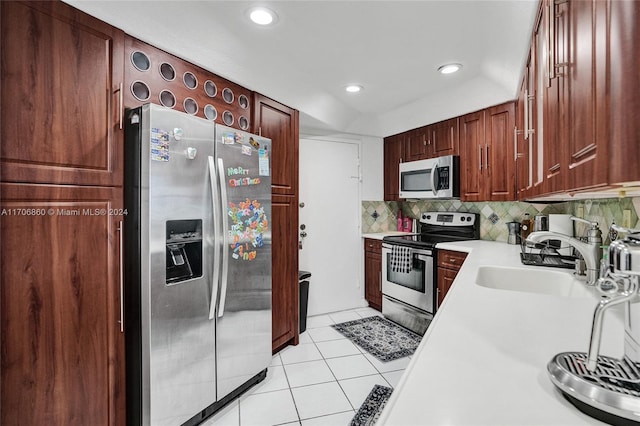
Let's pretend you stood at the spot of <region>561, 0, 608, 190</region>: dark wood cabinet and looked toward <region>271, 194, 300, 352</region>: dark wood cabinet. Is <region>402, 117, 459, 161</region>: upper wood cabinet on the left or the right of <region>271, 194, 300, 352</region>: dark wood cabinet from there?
right

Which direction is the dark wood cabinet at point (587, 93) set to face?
to the viewer's left

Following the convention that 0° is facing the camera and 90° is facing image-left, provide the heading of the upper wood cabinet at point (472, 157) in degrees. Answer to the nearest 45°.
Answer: approximately 45°

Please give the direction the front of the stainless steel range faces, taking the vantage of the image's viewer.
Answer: facing the viewer and to the left of the viewer

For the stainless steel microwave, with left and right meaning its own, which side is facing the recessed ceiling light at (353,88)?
front

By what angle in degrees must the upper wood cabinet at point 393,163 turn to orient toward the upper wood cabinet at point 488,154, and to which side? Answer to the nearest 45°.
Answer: approximately 90° to its left

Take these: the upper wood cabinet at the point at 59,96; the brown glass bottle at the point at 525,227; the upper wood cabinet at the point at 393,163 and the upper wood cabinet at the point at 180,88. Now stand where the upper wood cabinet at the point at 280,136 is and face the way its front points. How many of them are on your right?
2

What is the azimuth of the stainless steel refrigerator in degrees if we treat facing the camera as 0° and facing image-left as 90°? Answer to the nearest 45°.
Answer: approximately 315°

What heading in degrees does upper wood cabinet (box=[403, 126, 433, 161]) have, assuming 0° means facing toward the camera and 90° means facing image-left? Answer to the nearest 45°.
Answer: approximately 45°

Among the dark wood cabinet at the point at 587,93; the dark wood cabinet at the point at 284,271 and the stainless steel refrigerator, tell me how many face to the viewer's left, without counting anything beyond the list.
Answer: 1

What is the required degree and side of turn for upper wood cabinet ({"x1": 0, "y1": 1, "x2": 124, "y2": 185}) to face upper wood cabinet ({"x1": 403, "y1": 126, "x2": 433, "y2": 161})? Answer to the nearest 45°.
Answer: approximately 45° to its left

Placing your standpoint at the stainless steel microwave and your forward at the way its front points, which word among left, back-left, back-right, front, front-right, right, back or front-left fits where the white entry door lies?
front-right

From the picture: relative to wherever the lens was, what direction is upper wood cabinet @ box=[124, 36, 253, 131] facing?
facing the viewer and to the right of the viewer

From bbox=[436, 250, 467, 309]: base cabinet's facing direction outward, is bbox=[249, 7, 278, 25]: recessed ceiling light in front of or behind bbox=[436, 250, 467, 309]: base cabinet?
in front

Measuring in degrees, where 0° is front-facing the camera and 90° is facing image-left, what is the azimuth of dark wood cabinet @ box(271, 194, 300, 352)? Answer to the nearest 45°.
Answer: approximately 315°

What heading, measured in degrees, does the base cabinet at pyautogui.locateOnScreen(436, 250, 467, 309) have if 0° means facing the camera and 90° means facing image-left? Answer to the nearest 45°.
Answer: approximately 45°

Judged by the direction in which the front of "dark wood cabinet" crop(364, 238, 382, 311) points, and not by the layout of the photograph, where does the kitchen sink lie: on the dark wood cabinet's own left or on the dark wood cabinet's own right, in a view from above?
on the dark wood cabinet's own left
